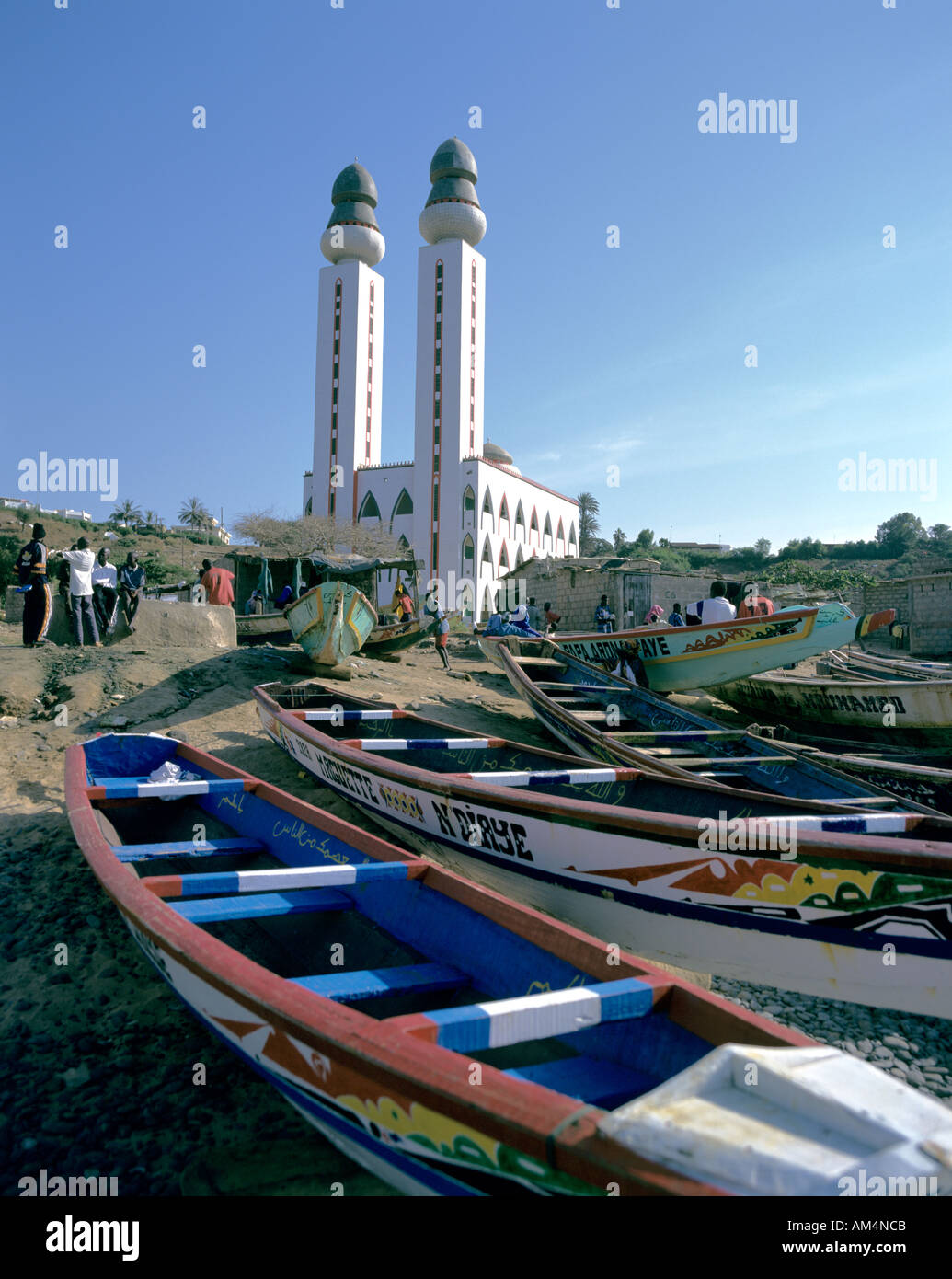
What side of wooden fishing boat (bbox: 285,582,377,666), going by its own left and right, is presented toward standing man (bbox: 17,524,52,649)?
right
